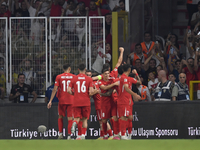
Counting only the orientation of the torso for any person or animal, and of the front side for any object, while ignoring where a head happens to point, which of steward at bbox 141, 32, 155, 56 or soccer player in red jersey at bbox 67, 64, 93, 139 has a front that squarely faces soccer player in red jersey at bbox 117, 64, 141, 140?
the steward

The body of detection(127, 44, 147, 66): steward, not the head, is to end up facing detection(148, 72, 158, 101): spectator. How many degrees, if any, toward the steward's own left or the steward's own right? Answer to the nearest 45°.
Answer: approximately 45° to the steward's own left

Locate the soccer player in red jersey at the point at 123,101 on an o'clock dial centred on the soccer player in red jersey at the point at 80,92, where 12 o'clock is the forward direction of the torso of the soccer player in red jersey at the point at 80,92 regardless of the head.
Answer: the soccer player in red jersey at the point at 123,101 is roughly at 3 o'clock from the soccer player in red jersey at the point at 80,92.

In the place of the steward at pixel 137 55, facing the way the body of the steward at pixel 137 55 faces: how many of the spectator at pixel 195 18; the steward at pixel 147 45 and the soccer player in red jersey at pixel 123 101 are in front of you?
1

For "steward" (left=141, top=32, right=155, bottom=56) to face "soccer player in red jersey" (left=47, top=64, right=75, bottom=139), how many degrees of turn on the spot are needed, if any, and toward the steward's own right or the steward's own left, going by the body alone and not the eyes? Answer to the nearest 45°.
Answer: approximately 45° to the steward's own right

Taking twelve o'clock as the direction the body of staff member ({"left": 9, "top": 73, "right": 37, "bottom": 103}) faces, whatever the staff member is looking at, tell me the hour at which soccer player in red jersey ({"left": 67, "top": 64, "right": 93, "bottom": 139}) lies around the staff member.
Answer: The soccer player in red jersey is roughly at 11 o'clock from the staff member.

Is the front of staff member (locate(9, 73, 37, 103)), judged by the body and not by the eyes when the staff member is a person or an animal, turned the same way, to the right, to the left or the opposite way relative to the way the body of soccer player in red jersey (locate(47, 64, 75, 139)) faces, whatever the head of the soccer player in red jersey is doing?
the opposite way

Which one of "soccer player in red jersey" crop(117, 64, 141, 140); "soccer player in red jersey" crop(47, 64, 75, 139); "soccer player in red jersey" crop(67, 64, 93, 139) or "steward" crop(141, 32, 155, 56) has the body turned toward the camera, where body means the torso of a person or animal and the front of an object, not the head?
the steward

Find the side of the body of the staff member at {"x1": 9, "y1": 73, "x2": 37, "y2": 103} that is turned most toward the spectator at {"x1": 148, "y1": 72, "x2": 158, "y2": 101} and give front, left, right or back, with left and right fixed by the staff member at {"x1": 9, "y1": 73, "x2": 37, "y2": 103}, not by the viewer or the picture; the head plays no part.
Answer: left
